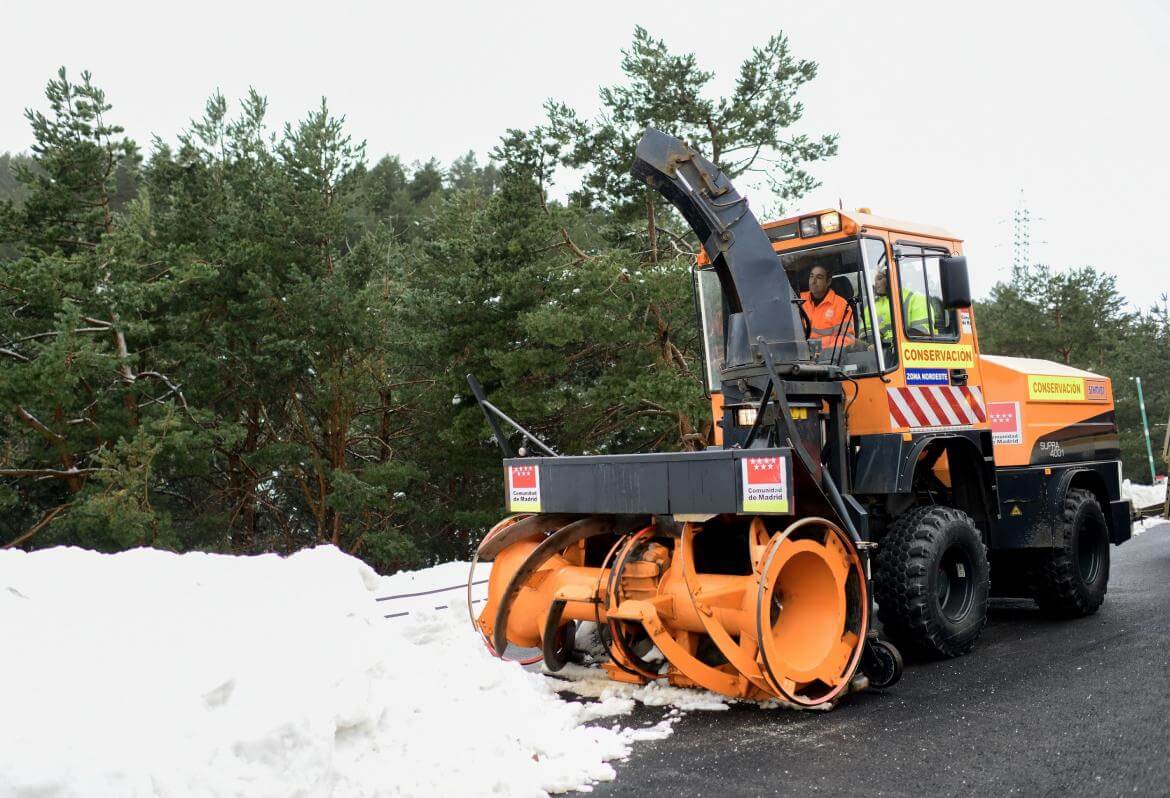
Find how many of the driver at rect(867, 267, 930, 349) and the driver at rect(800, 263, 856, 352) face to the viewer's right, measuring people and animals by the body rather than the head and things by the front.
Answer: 0

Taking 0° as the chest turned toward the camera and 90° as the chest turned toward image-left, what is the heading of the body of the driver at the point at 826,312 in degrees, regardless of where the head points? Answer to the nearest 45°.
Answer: approximately 45°

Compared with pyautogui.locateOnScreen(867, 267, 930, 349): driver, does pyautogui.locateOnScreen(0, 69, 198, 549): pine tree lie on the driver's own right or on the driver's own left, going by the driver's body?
on the driver's own right

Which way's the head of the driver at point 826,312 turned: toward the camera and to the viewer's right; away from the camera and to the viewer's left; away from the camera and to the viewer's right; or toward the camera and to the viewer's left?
toward the camera and to the viewer's left

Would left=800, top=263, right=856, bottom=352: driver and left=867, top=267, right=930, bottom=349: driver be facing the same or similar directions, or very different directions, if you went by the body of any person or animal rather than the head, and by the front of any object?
same or similar directions

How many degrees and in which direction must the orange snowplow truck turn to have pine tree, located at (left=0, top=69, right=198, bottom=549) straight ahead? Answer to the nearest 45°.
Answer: approximately 90° to its right

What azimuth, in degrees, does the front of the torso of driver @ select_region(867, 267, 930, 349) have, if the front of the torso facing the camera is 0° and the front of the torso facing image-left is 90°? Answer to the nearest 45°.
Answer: approximately 45°

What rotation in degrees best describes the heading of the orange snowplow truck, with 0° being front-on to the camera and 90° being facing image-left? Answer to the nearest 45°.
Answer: approximately 45°
